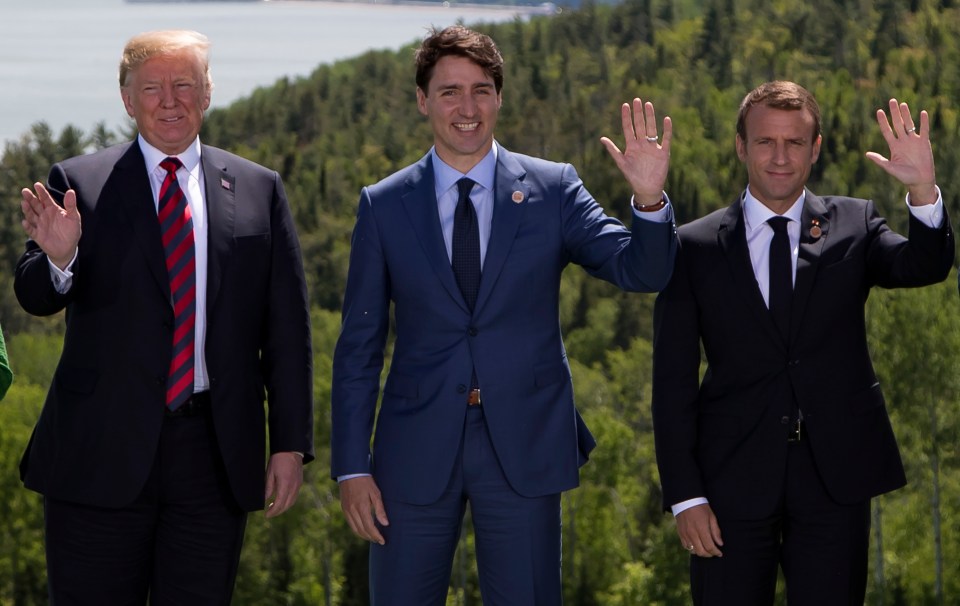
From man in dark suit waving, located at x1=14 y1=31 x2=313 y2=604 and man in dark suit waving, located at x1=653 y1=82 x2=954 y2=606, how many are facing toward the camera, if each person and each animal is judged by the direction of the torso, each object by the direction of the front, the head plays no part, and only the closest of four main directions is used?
2

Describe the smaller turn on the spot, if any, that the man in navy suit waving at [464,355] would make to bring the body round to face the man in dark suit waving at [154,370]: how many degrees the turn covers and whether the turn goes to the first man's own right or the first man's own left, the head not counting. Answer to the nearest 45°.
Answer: approximately 90° to the first man's own right

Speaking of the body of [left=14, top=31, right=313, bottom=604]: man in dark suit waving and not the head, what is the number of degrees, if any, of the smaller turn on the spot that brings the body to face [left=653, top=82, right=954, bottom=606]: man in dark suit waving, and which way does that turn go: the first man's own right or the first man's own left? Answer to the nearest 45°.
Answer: approximately 90° to the first man's own left

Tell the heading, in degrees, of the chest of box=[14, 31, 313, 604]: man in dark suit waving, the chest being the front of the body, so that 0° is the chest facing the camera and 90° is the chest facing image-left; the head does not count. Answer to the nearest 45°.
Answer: approximately 0°

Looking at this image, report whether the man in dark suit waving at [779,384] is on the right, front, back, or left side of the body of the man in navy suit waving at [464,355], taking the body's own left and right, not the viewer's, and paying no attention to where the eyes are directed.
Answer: left

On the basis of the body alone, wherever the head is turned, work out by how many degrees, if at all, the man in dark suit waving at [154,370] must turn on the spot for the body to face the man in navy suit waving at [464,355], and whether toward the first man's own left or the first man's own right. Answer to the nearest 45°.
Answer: approximately 90° to the first man's own left

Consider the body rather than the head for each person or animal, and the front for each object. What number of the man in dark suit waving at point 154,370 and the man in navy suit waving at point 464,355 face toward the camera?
2

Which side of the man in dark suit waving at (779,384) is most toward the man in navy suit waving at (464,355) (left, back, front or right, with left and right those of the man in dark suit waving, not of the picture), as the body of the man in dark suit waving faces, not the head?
right
